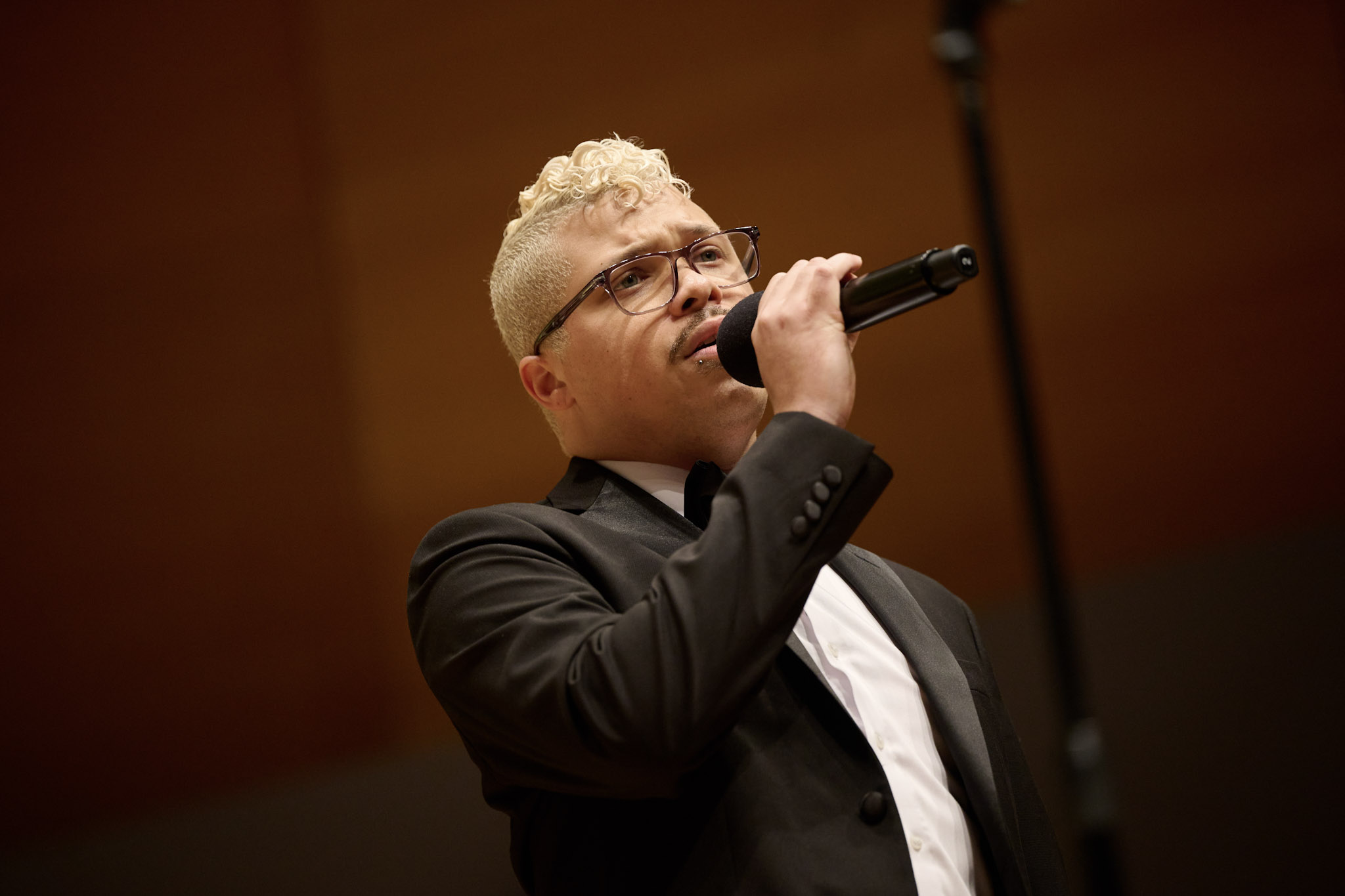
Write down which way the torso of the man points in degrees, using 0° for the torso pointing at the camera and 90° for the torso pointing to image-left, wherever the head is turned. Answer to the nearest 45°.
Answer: approximately 315°

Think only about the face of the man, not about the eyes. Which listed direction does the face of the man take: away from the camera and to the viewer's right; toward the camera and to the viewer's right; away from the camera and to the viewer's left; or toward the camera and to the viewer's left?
toward the camera and to the viewer's right
